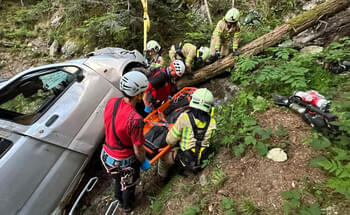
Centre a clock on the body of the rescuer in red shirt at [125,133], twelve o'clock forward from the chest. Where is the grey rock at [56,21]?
The grey rock is roughly at 10 o'clock from the rescuer in red shirt.

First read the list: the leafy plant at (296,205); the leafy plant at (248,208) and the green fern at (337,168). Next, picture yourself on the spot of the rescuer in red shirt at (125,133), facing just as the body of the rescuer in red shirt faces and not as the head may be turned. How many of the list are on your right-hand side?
3

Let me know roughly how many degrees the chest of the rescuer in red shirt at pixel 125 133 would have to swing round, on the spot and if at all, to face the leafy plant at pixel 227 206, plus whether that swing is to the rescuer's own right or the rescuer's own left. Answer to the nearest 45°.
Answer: approximately 90° to the rescuer's own right

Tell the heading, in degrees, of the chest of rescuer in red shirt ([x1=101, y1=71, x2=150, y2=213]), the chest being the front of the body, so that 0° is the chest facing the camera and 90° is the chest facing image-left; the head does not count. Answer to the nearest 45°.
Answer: approximately 225°

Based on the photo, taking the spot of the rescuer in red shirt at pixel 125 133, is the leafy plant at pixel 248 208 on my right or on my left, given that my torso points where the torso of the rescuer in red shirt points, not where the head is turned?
on my right

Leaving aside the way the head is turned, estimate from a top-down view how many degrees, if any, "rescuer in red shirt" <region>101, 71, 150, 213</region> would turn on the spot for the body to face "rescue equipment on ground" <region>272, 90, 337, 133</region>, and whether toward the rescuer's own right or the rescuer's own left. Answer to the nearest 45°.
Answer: approximately 45° to the rescuer's own right

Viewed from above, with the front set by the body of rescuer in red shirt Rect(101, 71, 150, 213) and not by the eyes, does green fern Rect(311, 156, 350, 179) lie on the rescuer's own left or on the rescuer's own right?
on the rescuer's own right

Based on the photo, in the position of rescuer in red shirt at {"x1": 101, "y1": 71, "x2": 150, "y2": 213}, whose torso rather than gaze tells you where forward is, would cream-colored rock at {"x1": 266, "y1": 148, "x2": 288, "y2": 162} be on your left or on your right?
on your right

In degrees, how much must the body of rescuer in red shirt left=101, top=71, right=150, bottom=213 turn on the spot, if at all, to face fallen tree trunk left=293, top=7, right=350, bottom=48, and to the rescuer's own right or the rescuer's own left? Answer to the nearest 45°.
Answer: approximately 45° to the rescuer's own right

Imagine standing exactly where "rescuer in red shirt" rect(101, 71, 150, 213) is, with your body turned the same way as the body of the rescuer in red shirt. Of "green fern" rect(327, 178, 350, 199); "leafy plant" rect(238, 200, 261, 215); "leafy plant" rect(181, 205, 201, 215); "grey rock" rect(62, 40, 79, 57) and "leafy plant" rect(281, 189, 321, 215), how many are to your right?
4

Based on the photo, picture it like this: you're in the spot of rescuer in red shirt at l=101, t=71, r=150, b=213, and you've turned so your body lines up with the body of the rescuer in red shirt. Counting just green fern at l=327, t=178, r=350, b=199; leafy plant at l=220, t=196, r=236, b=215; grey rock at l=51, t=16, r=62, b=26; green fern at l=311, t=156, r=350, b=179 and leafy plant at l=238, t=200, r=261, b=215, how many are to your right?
4

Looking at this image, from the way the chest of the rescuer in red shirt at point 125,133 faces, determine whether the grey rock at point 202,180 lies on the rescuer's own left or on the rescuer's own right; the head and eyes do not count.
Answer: on the rescuer's own right

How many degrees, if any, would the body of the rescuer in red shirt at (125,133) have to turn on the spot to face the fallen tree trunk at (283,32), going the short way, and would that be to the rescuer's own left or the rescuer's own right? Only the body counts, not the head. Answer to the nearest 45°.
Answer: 0° — they already face it

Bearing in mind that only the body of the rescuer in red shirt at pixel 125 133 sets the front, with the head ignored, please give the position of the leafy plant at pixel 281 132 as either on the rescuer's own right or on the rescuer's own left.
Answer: on the rescuer's own right
